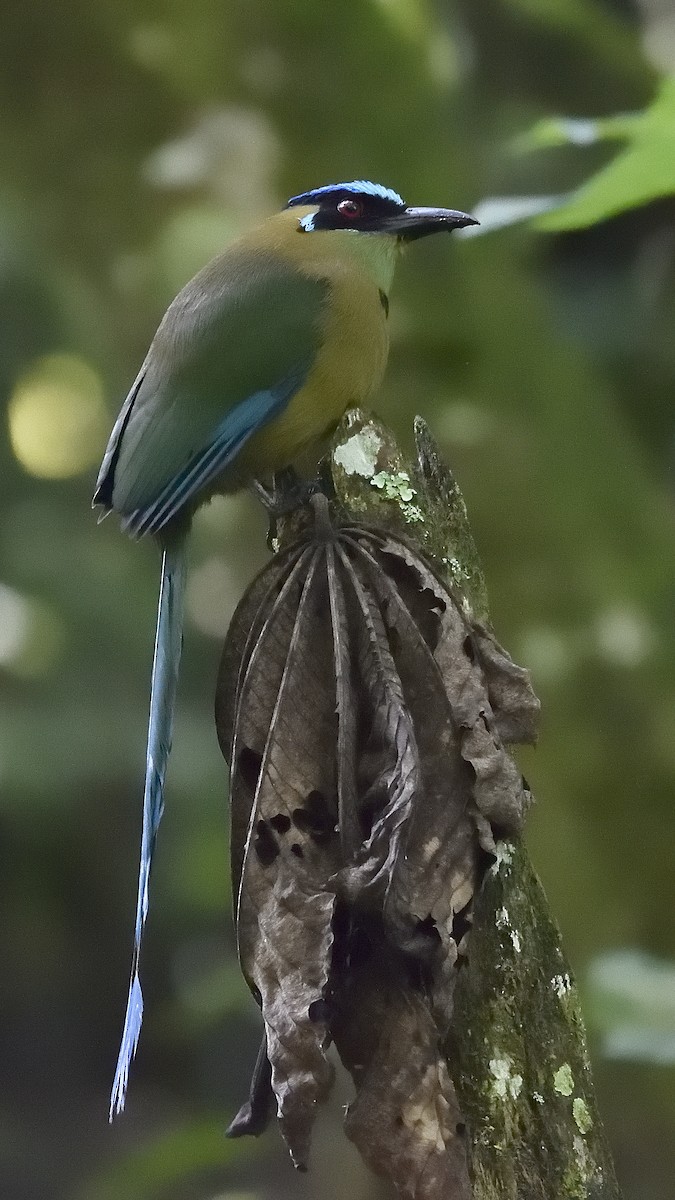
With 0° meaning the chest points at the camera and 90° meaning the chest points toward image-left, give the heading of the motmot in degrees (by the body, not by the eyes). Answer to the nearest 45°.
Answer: approximately 270°

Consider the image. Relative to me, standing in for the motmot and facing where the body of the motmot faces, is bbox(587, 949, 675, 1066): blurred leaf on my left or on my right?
on my left
